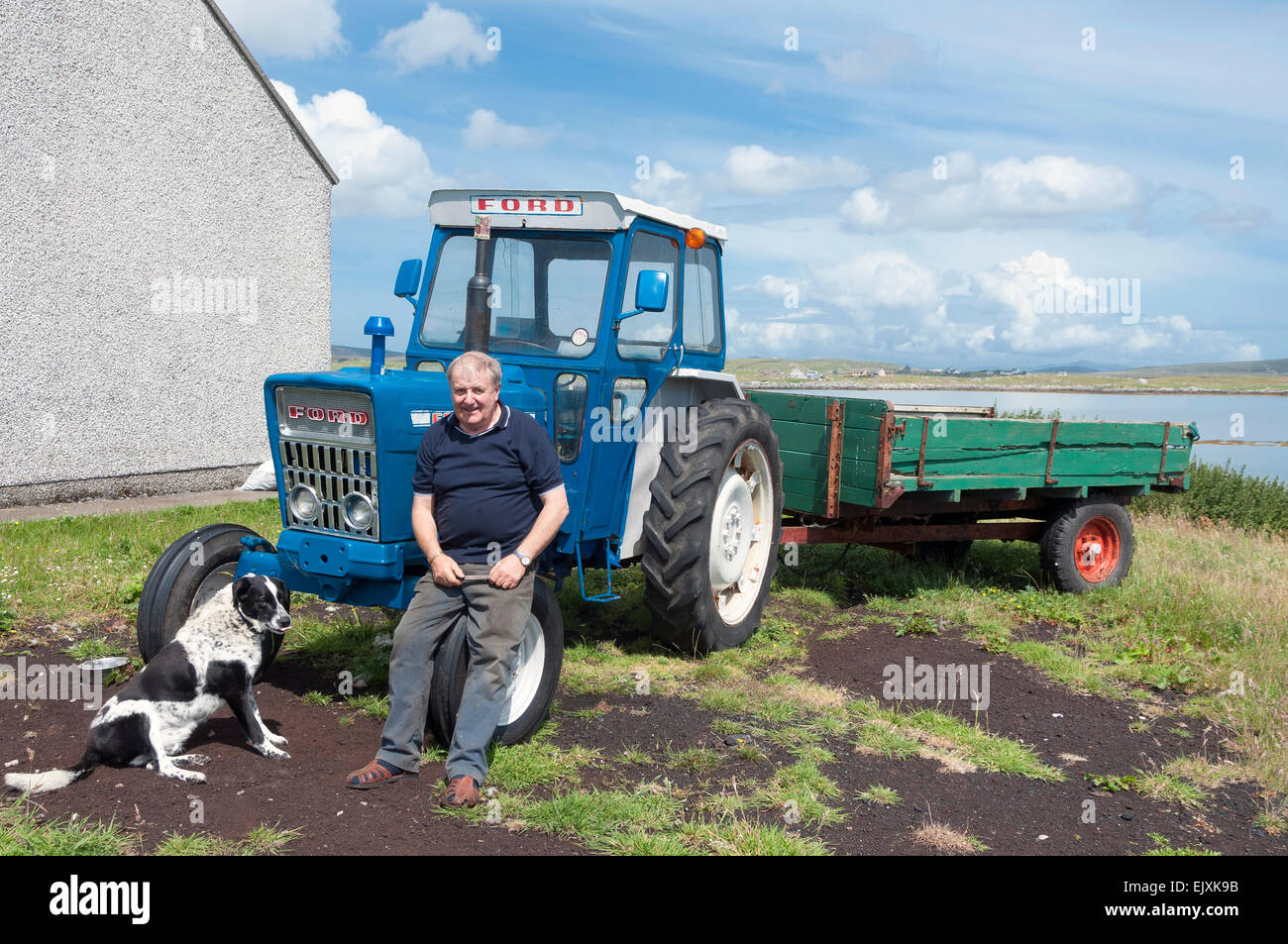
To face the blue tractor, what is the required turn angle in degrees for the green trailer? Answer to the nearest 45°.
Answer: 0° — it already faces it

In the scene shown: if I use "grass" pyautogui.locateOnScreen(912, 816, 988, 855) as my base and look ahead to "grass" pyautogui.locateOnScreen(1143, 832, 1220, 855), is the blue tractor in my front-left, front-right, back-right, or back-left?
back-left

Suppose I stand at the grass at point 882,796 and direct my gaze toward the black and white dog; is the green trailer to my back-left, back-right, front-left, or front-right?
back-right

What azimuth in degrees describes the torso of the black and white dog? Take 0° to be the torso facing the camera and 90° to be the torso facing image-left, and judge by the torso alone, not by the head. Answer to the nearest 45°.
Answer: approximately 270°

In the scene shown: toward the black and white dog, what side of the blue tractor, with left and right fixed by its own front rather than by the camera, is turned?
front

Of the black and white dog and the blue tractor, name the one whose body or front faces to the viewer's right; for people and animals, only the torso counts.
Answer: the black and white dog

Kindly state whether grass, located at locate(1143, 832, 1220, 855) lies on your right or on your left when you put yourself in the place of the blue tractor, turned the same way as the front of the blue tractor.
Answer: on your left

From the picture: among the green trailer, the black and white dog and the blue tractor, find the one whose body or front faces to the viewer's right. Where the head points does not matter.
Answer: the black and white dog

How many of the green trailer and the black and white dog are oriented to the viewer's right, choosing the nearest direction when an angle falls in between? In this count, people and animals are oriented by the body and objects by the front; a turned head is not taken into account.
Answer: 1

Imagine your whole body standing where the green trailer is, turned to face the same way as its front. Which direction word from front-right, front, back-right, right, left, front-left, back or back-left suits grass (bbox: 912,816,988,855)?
front-left

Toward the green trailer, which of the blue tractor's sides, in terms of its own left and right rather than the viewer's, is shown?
back

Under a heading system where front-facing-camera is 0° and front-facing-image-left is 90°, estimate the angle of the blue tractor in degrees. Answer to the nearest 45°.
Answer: approximately 45°

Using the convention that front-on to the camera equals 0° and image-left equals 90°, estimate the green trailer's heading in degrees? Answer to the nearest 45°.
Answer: approximately 45°

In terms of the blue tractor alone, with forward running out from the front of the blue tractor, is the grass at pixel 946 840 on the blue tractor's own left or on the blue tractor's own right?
on the blue tractor's own left

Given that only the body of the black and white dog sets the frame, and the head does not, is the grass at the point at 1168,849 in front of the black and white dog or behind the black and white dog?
in front

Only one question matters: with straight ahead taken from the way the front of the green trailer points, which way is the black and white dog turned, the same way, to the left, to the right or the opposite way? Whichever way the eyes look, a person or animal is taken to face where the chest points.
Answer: the opposite way

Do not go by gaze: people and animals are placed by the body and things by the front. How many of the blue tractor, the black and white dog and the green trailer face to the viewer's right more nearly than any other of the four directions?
1

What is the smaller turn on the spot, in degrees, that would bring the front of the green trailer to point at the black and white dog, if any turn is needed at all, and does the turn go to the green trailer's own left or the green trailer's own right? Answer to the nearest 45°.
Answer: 0° — it already faces it
